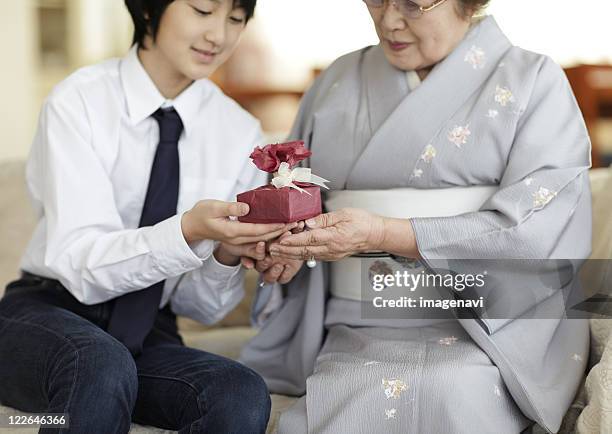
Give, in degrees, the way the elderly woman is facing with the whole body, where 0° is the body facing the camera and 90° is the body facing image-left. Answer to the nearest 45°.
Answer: approximately 45°

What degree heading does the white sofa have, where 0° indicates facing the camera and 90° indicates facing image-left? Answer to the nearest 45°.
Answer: approximately 0°

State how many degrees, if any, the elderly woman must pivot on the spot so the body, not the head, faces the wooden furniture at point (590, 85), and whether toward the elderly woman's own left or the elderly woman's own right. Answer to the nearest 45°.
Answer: approximately 135° to the elderly woman's own right

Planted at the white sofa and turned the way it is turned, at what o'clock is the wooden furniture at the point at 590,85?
The wooden furniture is roughly at 7 o'clock from the white sofa.
